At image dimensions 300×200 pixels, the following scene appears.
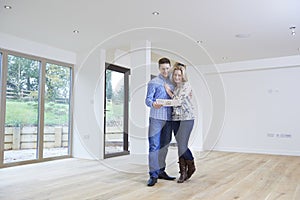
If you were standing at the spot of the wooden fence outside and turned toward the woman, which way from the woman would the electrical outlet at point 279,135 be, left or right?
left

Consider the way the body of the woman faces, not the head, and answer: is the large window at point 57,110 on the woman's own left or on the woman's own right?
on the woman's own right

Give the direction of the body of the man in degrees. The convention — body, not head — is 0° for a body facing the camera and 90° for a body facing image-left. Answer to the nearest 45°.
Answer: approximately 315°

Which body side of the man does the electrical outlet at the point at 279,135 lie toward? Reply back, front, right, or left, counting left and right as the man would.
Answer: left

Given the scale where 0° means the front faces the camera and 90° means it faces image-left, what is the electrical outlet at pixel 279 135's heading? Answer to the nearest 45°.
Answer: approximately 0°

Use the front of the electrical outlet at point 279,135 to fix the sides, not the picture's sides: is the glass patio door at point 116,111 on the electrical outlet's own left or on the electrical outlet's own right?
on the electrical outlet's own right

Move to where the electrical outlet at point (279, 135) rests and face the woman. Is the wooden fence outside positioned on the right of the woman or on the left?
right

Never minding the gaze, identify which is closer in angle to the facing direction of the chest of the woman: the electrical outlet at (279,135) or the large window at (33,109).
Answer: the large window
